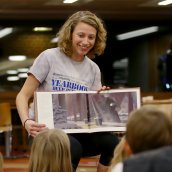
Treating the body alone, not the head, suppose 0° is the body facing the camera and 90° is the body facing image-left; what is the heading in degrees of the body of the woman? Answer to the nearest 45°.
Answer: approximately 315°

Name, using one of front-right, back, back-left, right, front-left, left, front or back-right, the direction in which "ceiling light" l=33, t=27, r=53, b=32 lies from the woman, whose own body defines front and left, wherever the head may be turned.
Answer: back-left

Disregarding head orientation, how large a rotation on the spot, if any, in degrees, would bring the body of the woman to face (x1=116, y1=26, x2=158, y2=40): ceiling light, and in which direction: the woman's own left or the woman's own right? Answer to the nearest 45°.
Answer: approximately 135° to the woman's own left

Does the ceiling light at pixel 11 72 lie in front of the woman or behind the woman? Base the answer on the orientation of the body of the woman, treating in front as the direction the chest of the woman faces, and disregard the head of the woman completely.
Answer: behind

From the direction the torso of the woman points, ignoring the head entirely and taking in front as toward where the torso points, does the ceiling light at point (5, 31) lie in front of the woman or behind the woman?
behind
